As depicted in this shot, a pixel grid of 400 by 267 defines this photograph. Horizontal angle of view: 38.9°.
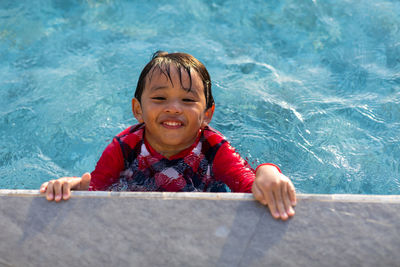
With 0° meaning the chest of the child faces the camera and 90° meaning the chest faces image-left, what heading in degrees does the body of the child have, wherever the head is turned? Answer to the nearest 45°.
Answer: approximately 0°
